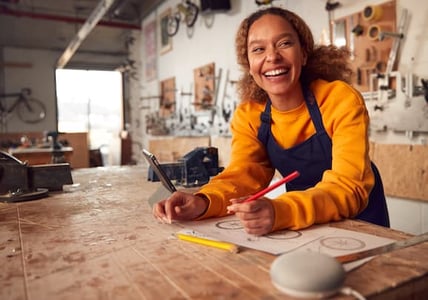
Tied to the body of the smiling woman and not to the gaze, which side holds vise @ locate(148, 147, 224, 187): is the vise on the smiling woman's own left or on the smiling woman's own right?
on the smiling woman's own right

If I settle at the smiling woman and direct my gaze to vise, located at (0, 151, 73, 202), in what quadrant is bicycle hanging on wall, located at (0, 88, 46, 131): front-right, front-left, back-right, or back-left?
front-right

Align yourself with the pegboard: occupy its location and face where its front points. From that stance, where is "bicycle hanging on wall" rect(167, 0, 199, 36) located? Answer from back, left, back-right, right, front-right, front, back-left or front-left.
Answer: right

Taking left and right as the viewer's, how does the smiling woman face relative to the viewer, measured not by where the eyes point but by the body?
facing the viewer and to the left of the viewer

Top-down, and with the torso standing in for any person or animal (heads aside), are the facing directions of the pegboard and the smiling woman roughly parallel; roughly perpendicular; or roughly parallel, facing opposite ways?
roughly parallel

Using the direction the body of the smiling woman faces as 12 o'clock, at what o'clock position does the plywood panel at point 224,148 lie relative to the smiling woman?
The plywood panel is roughly at 4 o'clock from the smiling woman.

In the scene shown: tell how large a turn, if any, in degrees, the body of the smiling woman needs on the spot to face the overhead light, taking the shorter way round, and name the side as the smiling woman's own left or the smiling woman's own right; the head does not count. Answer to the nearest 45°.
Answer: approximately 90° to the smiling woman's own right

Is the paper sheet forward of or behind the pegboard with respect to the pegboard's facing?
forward

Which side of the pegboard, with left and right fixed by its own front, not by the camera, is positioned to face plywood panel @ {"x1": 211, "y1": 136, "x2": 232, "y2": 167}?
right

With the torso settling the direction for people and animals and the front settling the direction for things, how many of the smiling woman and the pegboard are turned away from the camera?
0

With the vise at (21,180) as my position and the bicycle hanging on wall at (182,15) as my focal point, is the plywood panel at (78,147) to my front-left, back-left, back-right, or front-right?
front-left

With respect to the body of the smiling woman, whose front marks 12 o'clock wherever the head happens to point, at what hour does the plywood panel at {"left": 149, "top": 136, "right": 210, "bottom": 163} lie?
The plywood panel is roughly at 4 o'clock from the smiling woman.
